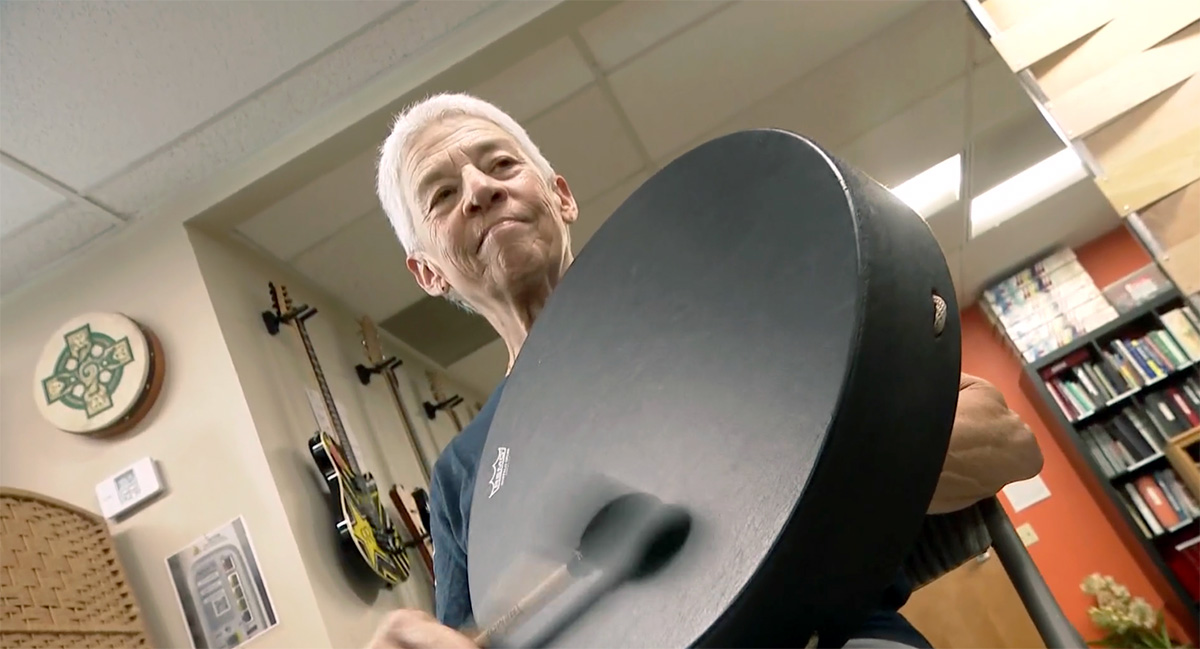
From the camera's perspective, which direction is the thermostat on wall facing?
toward the camera

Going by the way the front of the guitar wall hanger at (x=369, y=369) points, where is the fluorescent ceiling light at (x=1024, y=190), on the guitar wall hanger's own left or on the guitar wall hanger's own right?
on the guitar wall hanger's own left

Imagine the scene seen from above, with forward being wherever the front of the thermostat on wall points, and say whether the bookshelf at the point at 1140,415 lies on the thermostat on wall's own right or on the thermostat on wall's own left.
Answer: on the thermostat on wall's own left

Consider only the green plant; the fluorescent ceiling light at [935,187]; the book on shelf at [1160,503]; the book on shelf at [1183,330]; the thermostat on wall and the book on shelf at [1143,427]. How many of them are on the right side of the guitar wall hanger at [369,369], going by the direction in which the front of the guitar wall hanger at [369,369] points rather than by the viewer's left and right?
1

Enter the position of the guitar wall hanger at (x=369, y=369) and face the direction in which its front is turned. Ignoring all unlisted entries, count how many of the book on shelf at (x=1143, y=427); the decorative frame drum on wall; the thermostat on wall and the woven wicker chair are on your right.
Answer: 3

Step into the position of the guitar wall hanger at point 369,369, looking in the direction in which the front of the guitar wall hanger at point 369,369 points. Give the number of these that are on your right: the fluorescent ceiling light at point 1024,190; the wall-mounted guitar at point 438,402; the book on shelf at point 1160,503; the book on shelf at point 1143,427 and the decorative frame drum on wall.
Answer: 1

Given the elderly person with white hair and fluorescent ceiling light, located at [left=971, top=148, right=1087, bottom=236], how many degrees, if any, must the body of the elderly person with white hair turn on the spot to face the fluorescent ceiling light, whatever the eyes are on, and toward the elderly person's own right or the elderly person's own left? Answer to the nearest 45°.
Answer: approximately 135° to the elderly person's own left

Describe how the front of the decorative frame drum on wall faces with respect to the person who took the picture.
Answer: facing the viewer and to the left of the viewer

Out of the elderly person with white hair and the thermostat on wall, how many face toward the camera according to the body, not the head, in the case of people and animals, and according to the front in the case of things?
2

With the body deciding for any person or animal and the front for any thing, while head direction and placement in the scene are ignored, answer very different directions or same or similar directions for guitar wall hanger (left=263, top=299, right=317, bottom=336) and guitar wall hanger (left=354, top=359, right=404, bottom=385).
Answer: same or similar directions

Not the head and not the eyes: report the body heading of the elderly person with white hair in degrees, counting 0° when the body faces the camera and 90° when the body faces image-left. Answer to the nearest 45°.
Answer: approximately 0°

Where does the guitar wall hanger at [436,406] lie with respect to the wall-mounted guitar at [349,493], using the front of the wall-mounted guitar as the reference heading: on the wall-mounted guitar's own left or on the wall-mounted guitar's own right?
on the wall-mounted guitar's own left

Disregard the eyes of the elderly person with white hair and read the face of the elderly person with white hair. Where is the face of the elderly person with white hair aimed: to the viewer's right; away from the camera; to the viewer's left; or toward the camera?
toward the camera

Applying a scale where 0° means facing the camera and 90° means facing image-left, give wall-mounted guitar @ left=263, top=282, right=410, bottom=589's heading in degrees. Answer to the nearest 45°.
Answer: approximately 315°
